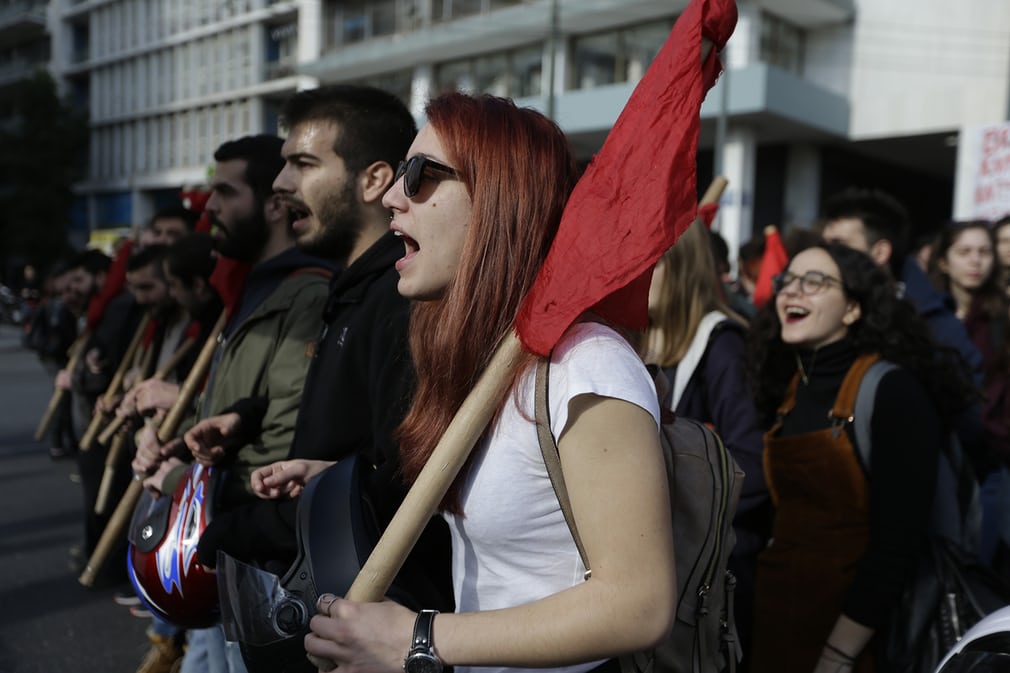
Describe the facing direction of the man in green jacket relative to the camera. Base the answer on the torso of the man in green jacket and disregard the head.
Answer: to the viewer's left

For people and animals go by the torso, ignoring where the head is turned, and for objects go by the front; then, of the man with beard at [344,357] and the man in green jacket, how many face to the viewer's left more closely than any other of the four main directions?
2

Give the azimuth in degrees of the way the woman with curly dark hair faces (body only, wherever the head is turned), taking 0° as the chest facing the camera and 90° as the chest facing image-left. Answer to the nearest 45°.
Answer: approximately 45°

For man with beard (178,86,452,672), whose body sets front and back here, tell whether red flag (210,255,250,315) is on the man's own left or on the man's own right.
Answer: on the man's own right

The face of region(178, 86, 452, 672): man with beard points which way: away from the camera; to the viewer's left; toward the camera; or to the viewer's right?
to the viewer's left

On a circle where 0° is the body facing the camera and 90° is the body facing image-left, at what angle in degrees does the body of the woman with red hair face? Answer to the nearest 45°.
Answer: approximately 90°

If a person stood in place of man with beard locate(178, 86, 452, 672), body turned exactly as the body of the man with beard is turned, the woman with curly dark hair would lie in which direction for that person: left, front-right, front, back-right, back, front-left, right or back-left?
back

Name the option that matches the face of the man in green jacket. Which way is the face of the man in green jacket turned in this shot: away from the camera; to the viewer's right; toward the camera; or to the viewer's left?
to the viewer's left

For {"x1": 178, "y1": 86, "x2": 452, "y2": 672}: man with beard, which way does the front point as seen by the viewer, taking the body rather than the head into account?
to the viewer's left

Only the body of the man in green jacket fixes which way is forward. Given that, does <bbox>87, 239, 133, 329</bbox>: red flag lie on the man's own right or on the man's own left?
on the man's own right

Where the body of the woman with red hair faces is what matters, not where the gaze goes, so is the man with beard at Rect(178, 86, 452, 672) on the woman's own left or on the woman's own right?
on the woman's own right
